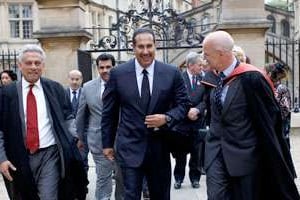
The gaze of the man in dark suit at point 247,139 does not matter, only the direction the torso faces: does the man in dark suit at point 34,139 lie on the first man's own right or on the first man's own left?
on the first man's own right

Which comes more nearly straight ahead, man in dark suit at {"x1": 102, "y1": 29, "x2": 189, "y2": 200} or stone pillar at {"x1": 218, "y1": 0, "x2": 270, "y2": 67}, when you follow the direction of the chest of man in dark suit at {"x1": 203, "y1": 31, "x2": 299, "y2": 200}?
the man in dark suit

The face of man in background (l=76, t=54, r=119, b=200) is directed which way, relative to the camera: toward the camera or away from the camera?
toward the camera

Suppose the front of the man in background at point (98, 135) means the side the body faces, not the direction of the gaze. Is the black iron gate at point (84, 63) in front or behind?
behind

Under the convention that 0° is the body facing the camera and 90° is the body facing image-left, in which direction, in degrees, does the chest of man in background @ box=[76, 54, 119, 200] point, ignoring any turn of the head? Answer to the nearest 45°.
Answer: approximately 0°

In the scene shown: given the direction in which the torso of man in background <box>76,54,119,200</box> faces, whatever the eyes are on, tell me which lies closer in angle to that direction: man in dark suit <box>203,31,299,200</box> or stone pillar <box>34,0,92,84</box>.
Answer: the man in dark suit

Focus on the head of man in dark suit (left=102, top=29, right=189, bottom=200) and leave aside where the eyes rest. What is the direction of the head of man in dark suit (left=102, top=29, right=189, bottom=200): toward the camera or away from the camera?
toward the camera

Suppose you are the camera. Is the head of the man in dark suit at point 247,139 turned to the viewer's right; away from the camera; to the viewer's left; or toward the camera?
to the viewer's left

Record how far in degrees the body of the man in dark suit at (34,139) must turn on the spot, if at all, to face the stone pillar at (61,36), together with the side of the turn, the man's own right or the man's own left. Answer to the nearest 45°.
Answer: approximately 180°

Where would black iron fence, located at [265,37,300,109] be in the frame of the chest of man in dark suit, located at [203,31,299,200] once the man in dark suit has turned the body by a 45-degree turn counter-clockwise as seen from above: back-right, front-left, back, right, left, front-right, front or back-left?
back

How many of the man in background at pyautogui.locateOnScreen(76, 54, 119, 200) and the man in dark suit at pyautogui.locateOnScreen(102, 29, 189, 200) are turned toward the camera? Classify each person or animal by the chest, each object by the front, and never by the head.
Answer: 2

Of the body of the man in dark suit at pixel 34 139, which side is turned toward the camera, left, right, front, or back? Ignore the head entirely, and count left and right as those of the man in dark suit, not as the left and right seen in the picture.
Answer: front

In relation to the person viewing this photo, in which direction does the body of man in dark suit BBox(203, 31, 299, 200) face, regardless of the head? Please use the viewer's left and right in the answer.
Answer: facing the viewer and to the left of the viewer

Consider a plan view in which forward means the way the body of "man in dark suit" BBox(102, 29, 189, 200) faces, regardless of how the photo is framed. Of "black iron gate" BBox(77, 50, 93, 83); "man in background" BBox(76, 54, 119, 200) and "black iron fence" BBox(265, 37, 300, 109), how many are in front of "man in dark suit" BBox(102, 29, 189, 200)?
0

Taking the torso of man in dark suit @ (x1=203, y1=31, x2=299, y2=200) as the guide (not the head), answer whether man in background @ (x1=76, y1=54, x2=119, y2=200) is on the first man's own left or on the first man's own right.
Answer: on the first man's own right

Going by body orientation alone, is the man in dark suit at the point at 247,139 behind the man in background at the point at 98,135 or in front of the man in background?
in front

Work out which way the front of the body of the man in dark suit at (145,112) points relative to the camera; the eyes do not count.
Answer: toward the camera

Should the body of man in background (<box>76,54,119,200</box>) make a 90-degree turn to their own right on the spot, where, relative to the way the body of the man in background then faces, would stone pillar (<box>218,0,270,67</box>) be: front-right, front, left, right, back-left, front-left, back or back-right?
back-right

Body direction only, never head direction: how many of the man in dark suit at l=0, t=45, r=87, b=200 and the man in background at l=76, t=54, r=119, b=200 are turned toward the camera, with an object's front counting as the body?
2

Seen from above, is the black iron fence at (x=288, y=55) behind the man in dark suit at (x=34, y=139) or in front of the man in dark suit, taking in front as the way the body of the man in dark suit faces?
behind
